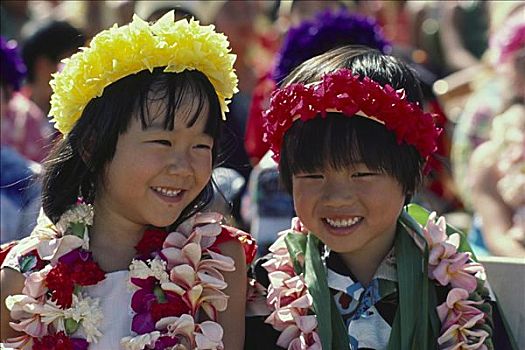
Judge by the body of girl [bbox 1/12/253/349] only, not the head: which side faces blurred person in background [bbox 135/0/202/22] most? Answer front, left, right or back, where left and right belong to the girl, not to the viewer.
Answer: back

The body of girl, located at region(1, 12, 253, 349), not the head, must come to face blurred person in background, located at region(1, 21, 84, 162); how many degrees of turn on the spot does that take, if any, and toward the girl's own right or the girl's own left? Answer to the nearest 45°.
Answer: approximately 180°

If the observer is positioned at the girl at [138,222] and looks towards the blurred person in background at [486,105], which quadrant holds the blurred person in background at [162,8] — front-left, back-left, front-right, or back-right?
front-left

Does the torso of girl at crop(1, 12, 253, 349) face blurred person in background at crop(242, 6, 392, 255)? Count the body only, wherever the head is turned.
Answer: no

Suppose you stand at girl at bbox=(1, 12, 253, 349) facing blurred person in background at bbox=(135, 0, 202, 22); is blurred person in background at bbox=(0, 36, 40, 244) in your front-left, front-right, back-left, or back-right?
front-left

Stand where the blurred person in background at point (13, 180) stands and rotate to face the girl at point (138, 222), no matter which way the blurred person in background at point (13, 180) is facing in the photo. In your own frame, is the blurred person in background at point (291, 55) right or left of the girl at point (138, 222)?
left

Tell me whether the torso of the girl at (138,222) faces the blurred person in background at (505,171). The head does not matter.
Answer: no

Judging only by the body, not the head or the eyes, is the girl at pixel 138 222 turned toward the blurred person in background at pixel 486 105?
no

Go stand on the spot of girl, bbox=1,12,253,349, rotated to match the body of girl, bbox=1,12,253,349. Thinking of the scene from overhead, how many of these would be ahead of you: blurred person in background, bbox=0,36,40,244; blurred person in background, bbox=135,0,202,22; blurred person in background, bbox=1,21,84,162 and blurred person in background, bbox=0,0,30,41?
0

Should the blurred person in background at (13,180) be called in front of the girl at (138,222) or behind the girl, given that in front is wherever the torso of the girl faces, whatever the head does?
behind

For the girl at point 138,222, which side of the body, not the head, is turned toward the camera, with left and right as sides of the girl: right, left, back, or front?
front
